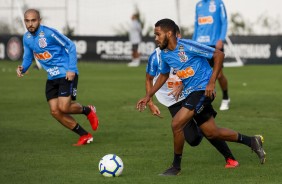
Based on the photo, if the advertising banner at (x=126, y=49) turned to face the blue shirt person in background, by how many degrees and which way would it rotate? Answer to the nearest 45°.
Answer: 0° — it already faces them

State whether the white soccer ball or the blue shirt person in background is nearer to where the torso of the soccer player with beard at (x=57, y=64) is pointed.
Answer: the white soccer ball

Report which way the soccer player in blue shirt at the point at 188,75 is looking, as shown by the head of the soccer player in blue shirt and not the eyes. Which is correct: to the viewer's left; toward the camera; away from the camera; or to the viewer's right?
to the viewer's left

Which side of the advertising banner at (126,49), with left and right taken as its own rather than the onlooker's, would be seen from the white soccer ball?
front

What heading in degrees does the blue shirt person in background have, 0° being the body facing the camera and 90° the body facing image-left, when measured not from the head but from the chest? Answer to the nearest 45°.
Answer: approximately 45°

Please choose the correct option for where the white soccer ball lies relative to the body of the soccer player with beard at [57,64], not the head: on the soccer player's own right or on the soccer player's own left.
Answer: on the soccer player's own left

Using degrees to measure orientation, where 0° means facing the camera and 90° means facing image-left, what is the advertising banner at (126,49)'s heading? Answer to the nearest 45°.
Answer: approximately 0°

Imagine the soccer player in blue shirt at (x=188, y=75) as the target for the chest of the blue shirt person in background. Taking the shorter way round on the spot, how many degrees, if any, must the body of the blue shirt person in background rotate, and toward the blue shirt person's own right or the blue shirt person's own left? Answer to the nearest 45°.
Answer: approximately 45° to the blue shirt person's own left

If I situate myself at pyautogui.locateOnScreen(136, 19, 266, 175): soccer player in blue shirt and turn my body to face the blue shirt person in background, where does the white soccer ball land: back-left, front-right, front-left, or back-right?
back-left

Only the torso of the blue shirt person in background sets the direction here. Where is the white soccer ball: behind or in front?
in front
